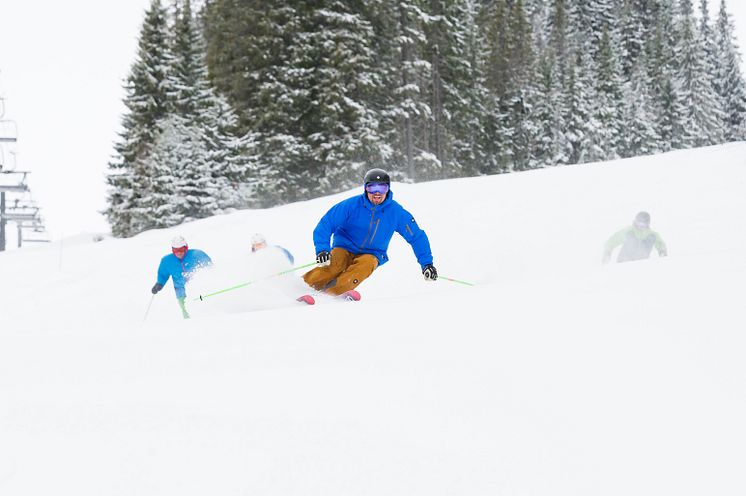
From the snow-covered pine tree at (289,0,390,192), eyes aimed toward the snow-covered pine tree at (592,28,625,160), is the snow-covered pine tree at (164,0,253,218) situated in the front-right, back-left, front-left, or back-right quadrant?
back-left

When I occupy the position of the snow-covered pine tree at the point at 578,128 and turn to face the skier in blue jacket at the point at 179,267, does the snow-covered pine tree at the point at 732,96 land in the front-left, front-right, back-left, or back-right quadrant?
back-left

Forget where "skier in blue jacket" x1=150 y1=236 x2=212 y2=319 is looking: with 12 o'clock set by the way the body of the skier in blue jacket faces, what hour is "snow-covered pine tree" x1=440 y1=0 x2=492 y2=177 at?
The snow-covered pine tree is roughly at 7 o'clock from the skier in blue jacket.

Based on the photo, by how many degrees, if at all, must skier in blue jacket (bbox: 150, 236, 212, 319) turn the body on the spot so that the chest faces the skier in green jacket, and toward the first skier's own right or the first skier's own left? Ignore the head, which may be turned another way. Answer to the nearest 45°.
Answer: approximately 90° to the first skier's own left

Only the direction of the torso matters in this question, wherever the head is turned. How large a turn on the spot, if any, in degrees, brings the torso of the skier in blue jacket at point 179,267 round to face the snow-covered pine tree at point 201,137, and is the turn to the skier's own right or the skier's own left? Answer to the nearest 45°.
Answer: approximately 180°

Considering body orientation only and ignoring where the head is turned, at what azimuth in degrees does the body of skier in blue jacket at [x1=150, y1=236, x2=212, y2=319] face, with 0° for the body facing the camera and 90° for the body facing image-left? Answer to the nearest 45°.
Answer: approximately 0°

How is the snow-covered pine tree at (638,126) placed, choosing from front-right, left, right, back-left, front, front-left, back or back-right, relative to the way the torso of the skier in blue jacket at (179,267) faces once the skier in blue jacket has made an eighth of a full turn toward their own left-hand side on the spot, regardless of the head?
left

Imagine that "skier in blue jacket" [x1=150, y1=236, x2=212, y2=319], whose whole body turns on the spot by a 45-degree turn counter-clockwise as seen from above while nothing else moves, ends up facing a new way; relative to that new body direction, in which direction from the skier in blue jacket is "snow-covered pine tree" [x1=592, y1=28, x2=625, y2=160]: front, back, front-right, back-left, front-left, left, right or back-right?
left

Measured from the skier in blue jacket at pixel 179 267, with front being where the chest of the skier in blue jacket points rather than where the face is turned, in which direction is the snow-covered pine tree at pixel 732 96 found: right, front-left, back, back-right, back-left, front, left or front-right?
back-left

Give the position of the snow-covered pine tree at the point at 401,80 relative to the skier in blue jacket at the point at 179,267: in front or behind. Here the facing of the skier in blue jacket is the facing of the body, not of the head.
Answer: behind

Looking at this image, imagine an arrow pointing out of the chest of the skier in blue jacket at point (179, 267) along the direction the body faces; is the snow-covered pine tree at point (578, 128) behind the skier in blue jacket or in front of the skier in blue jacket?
behind

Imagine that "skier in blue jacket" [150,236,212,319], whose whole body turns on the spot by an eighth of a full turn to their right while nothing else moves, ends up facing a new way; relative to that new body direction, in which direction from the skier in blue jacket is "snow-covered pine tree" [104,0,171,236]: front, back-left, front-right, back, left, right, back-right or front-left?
back-right

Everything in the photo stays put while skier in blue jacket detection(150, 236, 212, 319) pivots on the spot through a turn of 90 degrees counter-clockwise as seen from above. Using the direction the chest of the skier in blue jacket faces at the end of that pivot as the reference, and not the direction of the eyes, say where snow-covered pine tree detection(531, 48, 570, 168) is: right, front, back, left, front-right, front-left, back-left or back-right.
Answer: front-left

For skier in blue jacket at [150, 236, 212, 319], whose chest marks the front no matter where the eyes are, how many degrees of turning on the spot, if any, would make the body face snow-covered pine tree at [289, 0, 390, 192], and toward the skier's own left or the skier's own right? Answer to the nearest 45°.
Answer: approximately 180°
